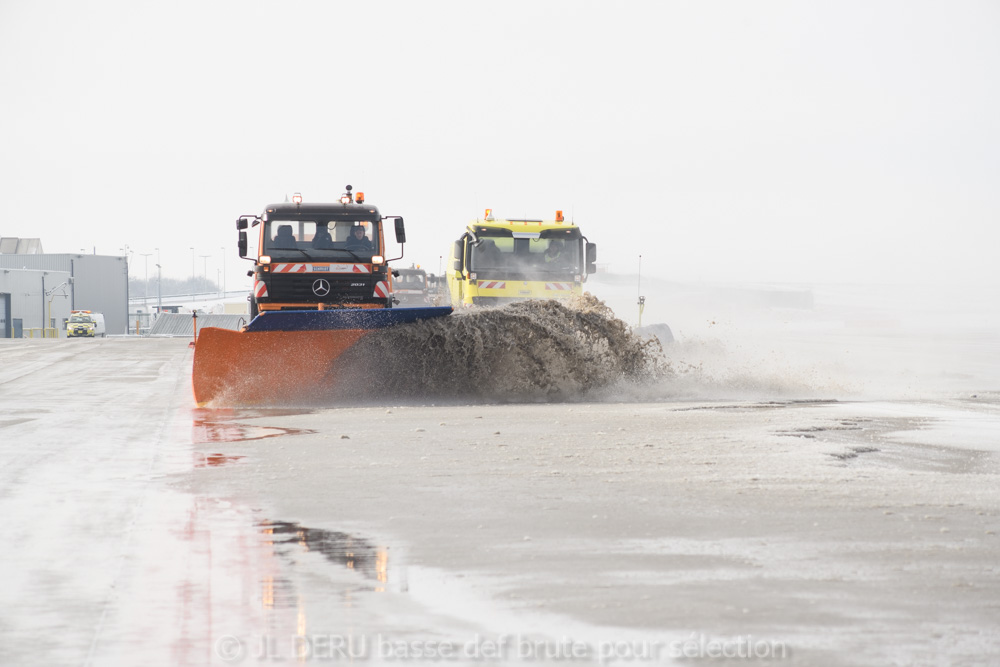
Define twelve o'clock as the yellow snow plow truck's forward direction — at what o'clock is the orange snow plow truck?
The orange snow plow truck is roughly at 1 o'clock from the yellow snow plow truck.

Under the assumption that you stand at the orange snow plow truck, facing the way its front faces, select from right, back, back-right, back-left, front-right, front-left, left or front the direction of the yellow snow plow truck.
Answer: back-left

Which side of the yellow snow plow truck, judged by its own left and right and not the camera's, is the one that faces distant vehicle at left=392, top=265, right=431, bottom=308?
back

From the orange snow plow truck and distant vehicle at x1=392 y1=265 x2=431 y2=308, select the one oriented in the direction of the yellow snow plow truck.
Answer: the distant vehicle

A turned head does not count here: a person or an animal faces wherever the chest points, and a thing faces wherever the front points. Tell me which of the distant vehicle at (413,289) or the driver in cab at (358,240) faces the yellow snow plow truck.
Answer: the distant vehicle

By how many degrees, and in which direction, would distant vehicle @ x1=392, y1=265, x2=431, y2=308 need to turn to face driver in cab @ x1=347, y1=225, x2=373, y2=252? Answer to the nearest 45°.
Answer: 0° — it already faces them

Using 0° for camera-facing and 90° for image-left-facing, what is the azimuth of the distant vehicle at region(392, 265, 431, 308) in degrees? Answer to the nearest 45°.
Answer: approximately 0°

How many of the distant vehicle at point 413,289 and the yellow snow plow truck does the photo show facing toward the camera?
2

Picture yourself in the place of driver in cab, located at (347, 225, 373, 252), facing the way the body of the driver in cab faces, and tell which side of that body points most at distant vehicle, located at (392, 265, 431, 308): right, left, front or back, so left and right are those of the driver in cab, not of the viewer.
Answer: back

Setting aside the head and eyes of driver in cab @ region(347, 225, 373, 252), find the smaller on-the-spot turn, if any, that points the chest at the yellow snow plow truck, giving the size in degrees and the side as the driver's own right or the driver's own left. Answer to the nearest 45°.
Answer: approximately 135° to the driver's own left

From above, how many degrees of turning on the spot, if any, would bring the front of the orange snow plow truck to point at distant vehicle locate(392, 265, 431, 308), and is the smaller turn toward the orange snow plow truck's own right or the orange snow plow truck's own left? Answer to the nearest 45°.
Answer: approximately 180°

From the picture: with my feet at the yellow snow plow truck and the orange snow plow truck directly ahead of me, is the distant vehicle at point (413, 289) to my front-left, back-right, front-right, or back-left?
back-right

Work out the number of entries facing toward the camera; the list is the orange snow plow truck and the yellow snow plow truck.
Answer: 2
